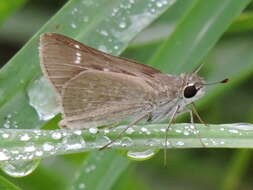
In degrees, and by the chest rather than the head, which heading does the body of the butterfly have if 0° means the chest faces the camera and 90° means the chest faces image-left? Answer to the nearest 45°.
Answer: approximately 270°

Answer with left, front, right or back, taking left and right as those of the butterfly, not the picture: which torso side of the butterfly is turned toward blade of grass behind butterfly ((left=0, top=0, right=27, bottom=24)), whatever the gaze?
back
